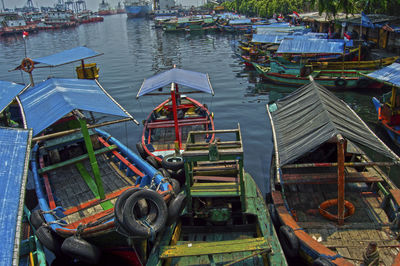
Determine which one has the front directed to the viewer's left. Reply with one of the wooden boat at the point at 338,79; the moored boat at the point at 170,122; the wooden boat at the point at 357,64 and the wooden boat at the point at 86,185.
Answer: the wooden boat at the point at 338,79

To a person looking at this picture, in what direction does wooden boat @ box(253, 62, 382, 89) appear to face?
facing to the left of the viewer

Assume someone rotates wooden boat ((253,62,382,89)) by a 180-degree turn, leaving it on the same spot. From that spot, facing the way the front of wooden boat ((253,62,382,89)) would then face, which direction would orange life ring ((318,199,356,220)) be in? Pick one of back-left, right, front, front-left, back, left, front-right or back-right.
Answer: right
